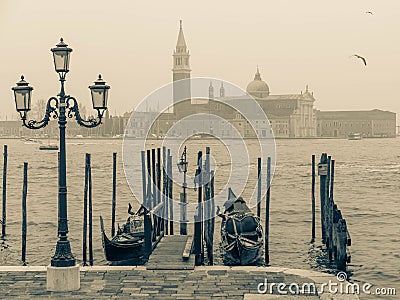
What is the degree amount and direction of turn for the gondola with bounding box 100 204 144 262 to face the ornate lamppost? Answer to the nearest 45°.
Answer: approximately 45° to its left
